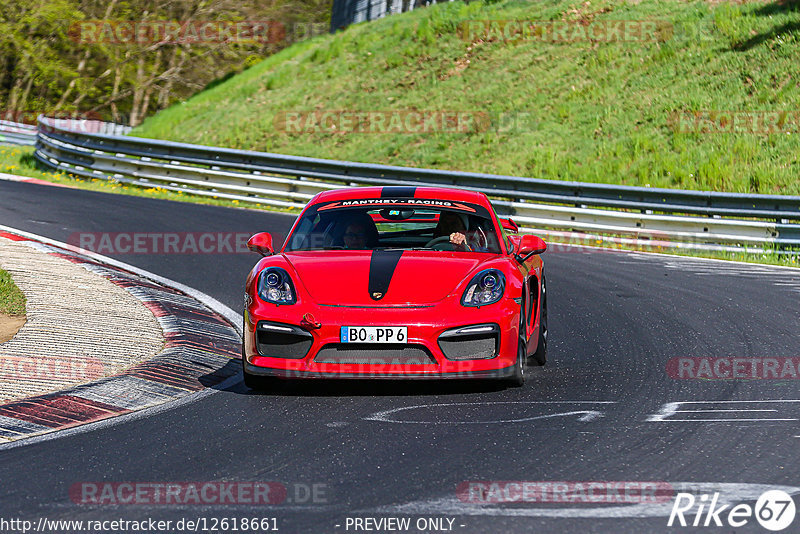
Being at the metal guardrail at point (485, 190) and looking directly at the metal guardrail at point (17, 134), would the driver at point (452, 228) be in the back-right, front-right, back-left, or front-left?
back-left

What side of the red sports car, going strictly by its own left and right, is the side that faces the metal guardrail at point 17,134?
back

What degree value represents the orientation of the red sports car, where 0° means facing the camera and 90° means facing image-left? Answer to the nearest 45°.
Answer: approximately 0°

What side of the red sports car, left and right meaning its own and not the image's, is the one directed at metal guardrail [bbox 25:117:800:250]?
back
